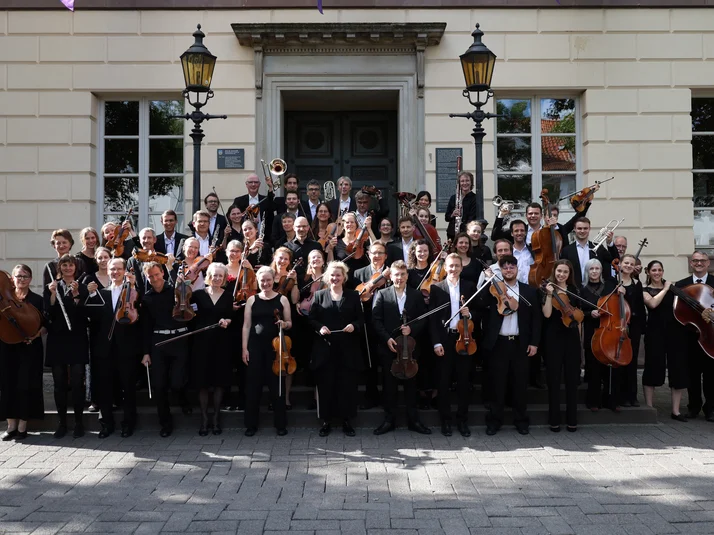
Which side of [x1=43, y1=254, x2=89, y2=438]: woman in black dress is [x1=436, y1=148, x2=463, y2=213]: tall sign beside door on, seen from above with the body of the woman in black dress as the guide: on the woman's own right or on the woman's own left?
on the woman's own left

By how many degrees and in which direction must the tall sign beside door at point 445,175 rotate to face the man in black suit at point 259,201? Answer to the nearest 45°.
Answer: approximately 45° to its right

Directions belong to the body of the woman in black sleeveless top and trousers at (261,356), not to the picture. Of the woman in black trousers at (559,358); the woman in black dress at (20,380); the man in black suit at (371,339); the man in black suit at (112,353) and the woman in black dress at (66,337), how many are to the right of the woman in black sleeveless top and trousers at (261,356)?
3

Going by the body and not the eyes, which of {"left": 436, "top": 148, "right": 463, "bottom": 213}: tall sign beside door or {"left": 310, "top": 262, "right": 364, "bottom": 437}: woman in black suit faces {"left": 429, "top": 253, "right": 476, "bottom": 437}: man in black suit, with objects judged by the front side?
the tall sign beside door

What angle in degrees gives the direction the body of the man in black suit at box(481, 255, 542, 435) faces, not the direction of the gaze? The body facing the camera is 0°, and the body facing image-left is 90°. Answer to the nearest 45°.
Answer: approximately 0°

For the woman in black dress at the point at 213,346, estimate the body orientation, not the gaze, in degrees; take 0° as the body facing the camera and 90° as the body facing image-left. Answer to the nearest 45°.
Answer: approximately 0°

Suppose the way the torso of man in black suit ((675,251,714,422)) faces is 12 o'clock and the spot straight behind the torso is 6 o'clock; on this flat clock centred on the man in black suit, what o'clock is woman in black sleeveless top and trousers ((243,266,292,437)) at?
The woman in black sleeveless top and trousers is roughly at 2 o'clock from the man in black suit.

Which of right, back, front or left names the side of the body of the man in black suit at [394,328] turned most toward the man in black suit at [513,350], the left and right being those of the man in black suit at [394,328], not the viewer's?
left

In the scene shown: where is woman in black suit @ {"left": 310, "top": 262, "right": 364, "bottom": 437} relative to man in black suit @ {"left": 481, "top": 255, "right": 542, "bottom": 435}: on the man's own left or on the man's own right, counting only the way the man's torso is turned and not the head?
on the man's own right

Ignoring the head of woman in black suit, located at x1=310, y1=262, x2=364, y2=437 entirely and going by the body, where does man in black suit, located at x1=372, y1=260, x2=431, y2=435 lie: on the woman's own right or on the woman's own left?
on the woman's own left

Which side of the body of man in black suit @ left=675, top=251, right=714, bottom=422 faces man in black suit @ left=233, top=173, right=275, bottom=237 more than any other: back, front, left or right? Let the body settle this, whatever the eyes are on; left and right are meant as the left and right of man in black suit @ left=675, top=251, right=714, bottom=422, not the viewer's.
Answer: right
